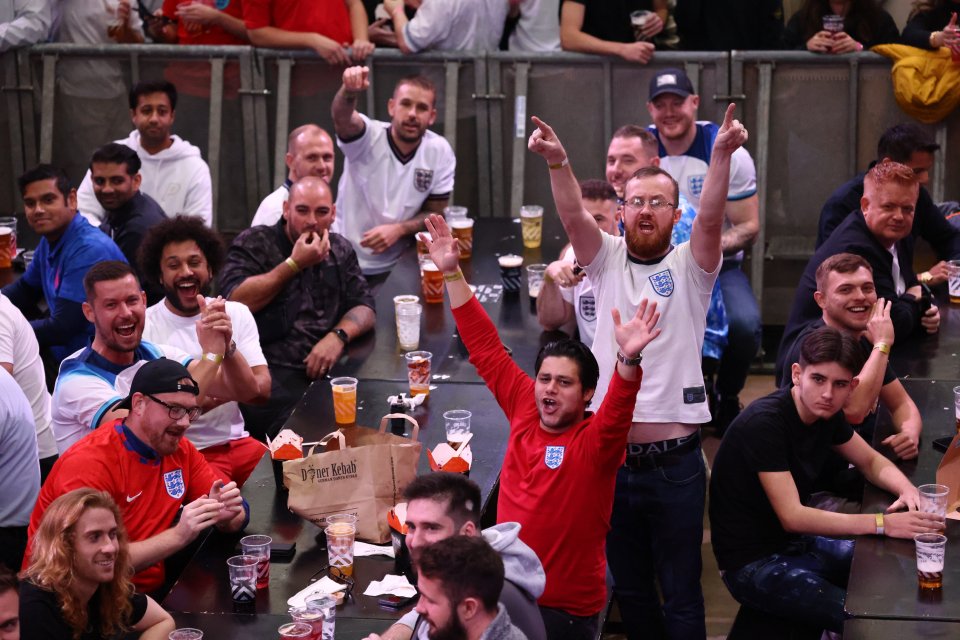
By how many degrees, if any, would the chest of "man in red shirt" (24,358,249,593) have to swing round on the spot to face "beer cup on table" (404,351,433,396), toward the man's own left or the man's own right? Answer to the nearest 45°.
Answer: approximately 90° to the man's own left

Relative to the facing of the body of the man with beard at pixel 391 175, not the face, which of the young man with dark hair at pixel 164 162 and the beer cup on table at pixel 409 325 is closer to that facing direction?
the beer cup on table

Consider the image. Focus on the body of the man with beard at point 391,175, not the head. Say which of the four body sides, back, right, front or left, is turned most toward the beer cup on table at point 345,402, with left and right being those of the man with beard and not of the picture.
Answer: front

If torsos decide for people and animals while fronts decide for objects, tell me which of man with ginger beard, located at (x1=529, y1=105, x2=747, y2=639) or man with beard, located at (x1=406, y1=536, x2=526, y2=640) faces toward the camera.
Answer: the man with ginger beard

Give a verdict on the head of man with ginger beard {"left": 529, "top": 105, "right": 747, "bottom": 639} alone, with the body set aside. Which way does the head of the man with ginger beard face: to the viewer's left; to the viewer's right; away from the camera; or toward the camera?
toward the camera

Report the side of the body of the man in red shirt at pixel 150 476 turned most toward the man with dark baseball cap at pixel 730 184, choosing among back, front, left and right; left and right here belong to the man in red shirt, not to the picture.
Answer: left

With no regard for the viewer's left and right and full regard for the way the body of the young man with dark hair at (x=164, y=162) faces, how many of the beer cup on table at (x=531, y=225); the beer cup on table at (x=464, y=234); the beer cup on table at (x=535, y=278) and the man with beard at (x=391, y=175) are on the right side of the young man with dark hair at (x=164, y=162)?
0

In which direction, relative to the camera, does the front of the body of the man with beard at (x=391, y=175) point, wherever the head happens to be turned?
toward the camera

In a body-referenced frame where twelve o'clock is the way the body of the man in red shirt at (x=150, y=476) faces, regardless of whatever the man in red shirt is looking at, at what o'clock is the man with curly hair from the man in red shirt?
The man with curly hair is roughly at 8 o'clock from the man in red shirt.

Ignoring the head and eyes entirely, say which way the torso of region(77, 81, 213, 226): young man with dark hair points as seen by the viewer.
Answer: toward the camera

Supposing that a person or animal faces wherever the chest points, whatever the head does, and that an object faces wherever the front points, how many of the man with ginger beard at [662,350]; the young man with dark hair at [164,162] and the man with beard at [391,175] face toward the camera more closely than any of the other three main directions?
3

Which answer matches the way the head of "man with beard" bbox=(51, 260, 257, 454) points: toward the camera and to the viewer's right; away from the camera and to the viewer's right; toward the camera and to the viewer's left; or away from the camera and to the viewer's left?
toward the camera and to the viewer's right
